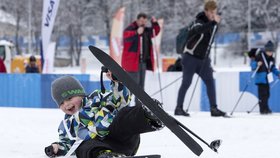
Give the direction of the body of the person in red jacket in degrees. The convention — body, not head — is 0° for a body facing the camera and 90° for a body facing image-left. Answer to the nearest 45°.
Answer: approximately 315°

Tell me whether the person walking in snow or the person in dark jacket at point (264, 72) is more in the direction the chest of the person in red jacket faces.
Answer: the person walking in snow

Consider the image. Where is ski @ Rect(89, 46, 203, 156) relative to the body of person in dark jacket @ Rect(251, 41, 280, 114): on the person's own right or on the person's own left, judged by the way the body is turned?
on the person's own right

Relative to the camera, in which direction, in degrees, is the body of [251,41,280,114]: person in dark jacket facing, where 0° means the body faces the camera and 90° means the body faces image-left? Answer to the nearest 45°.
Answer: approximately 315°

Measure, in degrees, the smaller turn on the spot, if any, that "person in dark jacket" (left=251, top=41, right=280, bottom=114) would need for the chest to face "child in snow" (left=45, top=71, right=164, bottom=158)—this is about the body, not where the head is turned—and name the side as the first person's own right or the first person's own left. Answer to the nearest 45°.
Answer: approximately 45° to the first person's own right
